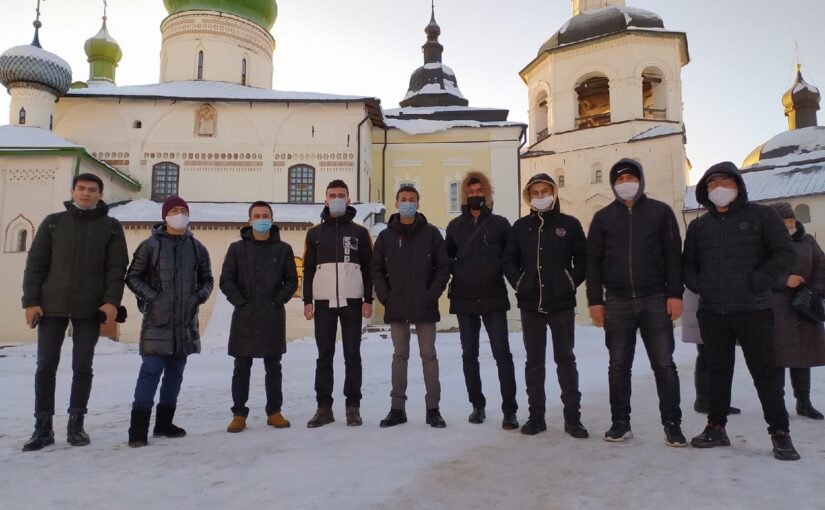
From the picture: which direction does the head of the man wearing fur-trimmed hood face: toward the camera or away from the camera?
toward the camera

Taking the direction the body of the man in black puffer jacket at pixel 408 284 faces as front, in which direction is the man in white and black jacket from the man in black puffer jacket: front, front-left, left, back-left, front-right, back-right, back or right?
right

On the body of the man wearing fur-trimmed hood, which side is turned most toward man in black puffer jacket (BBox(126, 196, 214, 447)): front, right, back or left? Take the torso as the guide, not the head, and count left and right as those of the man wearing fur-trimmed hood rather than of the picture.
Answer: right

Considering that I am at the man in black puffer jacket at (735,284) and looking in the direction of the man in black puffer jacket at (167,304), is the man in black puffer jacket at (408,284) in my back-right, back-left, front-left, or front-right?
front-right

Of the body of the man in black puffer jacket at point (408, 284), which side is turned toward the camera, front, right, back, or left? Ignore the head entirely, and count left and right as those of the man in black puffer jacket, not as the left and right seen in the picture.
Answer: front

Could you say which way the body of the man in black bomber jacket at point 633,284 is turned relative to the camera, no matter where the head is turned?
toward the camera

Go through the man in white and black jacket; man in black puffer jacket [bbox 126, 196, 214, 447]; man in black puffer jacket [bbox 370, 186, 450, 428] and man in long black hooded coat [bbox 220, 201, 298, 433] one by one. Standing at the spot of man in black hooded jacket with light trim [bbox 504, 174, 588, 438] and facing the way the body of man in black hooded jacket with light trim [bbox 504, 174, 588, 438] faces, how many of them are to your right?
4

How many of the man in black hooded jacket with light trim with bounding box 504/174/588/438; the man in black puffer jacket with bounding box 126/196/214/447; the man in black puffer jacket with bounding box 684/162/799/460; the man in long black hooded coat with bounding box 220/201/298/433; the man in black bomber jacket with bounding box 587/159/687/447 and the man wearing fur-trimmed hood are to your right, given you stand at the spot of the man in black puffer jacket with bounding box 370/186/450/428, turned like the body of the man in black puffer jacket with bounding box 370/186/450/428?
2

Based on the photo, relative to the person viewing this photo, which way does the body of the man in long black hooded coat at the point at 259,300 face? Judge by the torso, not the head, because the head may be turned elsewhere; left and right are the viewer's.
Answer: facing the viewer

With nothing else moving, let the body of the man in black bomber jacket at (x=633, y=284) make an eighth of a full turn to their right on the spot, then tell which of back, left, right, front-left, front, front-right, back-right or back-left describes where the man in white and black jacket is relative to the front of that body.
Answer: front-right

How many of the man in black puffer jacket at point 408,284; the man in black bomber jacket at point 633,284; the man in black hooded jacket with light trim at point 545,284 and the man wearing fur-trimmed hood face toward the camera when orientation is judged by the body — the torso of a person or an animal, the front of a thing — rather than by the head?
4

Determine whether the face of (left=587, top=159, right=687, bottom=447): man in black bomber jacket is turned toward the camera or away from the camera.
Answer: toward the camera

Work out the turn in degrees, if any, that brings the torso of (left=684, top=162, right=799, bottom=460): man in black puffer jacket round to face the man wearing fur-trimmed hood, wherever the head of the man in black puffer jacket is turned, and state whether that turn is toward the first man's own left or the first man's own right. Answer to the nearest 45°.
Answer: approximately 90° to the first man's own right

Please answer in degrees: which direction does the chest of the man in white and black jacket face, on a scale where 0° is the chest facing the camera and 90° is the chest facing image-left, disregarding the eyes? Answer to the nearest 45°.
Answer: approximately 0°

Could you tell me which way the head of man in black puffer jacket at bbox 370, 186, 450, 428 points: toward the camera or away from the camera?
toward the camera
